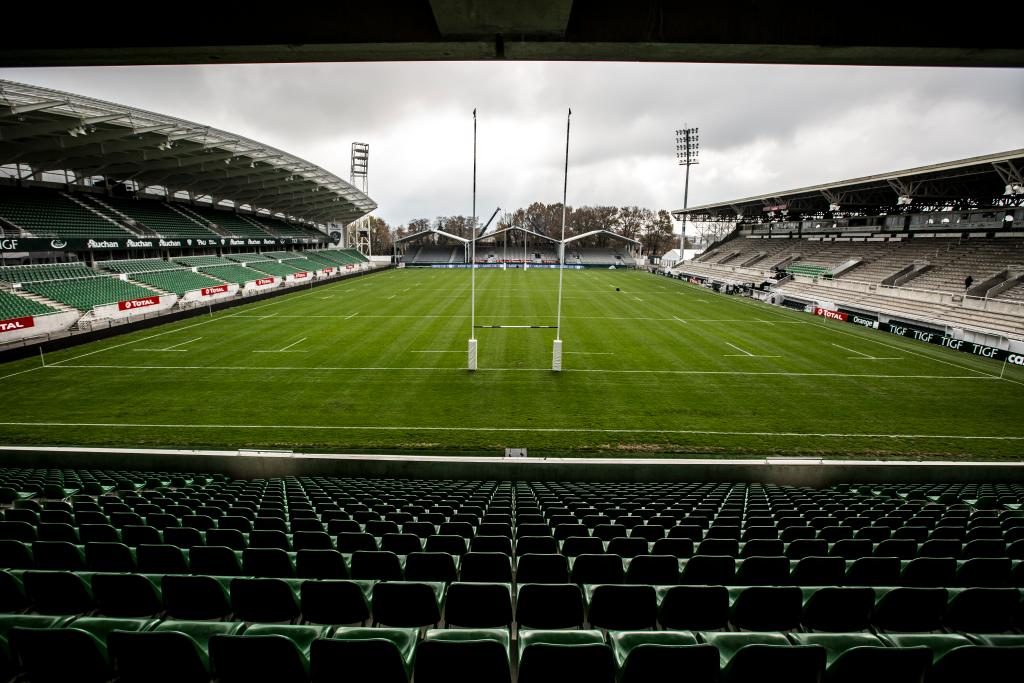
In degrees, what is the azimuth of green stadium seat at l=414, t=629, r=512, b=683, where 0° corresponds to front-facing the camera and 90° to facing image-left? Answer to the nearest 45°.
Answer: approximately 180°

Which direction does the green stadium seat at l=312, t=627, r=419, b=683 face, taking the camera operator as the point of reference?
facing away from the viewer

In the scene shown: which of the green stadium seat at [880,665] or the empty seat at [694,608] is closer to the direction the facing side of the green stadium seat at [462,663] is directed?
the empty seat

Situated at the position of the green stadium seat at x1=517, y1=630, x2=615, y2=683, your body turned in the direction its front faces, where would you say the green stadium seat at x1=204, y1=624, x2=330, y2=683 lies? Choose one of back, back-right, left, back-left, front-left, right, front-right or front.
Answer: left

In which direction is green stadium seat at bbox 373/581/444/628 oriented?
away from the camera

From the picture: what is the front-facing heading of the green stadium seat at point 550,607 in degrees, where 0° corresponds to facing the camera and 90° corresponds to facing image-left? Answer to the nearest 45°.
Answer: approximately 180°

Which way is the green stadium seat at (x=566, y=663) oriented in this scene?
away from the camera
